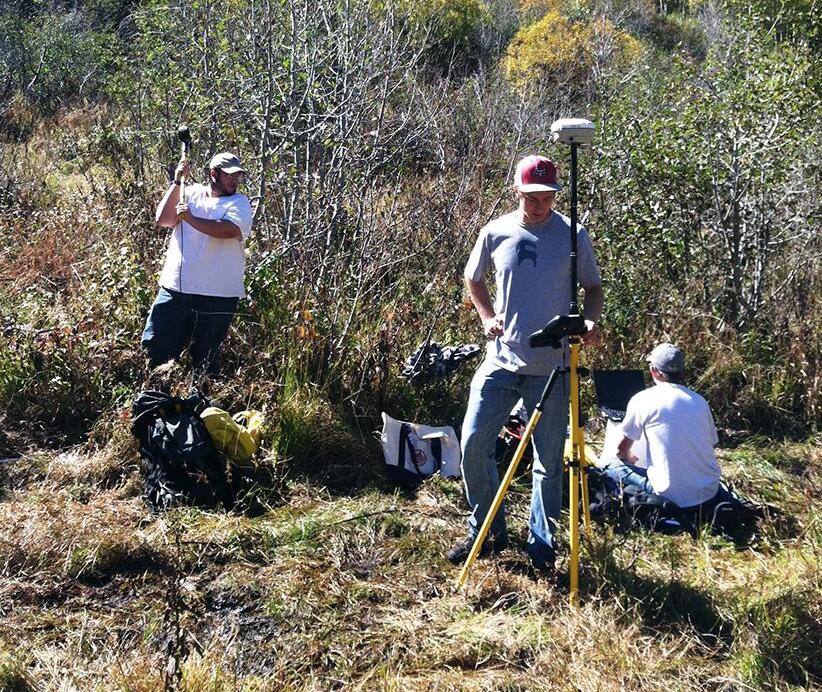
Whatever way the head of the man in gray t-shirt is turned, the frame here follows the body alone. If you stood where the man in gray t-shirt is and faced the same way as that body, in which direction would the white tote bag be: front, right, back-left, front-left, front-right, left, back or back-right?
back-right

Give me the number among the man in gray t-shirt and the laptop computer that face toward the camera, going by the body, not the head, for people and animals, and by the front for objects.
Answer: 2

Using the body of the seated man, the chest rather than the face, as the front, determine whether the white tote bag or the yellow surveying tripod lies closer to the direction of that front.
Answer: the white tote bag

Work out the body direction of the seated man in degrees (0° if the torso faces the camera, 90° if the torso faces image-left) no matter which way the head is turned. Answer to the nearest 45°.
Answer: approximately 135°

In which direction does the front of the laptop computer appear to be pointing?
toward the camera

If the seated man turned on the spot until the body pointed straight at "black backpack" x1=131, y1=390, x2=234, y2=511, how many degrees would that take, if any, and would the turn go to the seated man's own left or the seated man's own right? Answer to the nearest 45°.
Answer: approximately 45° to the seated man's own left

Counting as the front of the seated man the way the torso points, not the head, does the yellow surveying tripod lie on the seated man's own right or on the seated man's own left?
on the seated man's own left

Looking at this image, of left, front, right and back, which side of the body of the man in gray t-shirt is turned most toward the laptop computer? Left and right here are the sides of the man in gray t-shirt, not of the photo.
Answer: back

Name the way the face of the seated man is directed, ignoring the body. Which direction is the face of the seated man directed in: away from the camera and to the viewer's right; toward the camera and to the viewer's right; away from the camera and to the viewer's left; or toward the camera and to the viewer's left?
away from the camera and to the viewer's left

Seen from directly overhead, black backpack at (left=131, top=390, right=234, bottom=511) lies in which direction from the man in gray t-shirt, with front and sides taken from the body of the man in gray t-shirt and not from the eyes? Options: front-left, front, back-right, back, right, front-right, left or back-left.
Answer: right
